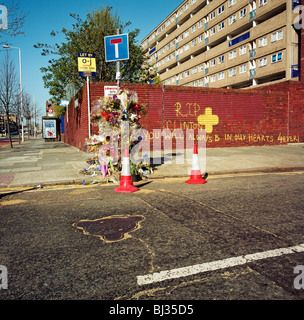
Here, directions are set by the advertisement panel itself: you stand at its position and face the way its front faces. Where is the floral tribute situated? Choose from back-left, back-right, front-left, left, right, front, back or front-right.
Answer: front

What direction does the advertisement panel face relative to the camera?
toward the camera

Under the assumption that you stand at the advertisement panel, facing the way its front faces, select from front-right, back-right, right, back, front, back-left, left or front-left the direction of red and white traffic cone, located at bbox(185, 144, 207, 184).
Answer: front

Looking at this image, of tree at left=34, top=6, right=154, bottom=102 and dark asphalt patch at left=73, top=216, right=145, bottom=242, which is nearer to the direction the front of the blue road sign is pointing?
the dark asphalt patch

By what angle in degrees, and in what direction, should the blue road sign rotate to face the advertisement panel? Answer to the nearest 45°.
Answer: approximately 180°

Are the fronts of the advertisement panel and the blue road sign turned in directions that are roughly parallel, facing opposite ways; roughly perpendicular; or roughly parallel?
roughly parallel

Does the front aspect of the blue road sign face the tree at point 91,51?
no

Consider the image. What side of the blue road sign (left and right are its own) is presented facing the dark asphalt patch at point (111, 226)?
front

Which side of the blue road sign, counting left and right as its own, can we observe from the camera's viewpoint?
front
